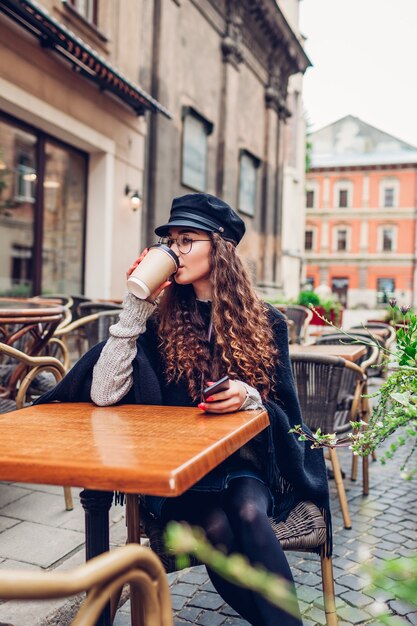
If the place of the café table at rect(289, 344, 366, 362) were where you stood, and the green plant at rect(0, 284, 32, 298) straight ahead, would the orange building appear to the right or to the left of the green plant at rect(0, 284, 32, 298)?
right

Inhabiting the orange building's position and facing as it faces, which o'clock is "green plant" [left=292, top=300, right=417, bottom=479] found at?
The green plant is roughly at 12 o'clock from the orange building.

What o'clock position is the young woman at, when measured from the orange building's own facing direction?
The young woman is roughly at 12 o'clock from the orange building.

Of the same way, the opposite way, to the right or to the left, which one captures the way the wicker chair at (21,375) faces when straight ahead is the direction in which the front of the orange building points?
to the left

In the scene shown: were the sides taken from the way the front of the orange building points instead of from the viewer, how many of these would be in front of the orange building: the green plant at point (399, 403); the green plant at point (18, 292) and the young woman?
3

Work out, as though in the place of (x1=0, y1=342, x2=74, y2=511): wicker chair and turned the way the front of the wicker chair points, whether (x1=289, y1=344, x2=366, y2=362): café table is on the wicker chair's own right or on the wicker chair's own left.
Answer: on the wicker chair's own left

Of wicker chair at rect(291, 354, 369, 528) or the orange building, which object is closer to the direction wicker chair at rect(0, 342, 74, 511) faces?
the wicker chair

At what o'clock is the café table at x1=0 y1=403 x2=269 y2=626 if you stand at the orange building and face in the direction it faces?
The café table is roughly at 12 o'clock from the orange building.

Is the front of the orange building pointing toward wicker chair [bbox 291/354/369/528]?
yes

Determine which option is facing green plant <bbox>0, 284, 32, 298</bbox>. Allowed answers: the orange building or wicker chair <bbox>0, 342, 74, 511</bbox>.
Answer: the orange building
